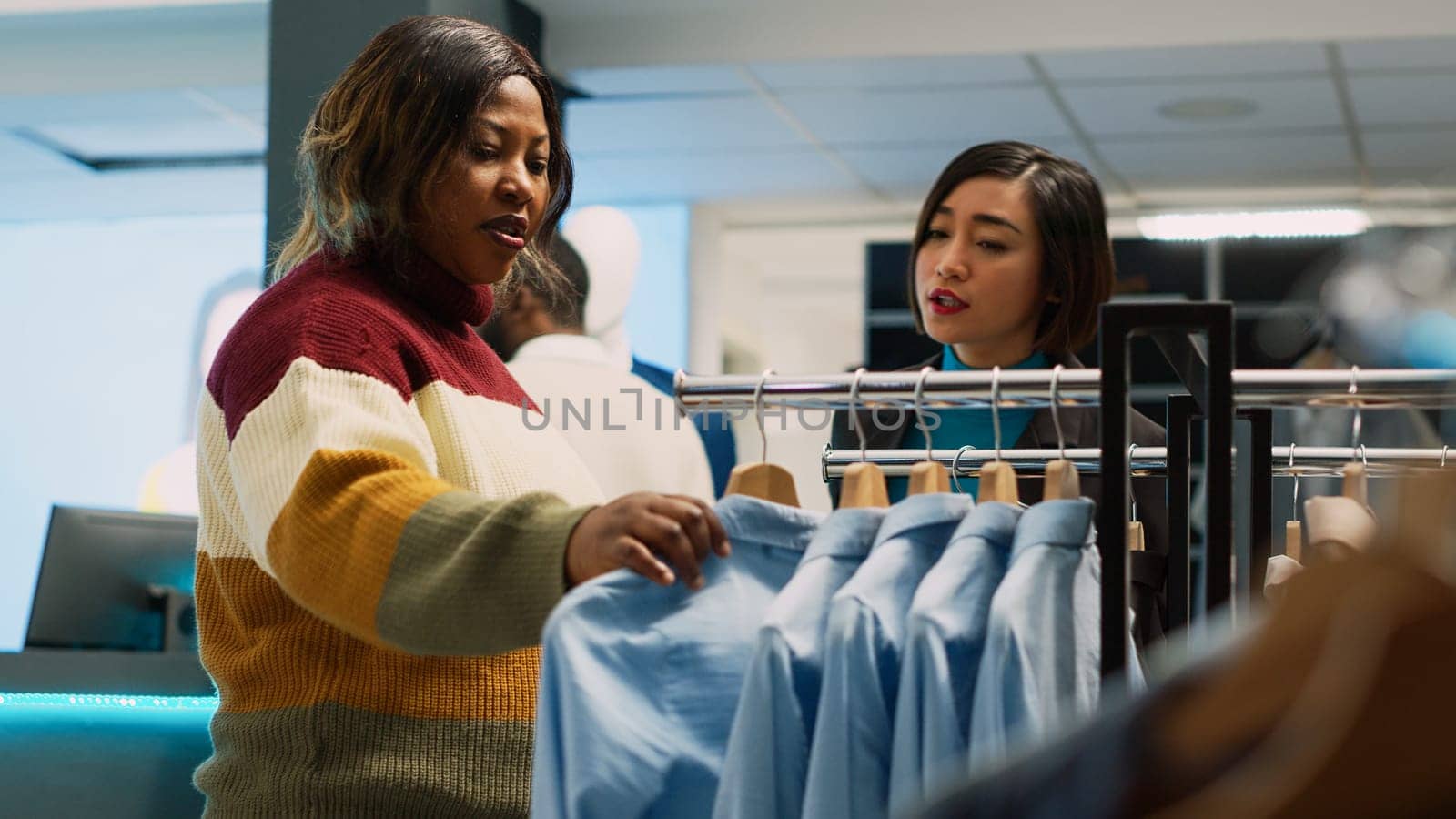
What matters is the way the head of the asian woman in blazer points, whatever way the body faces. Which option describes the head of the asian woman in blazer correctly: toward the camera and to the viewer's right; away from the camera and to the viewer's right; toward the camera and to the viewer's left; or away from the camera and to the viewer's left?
toward the camera and to the viewer's left

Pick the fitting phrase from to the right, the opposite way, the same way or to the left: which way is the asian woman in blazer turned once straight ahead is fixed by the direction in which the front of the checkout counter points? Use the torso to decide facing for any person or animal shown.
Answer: to the right

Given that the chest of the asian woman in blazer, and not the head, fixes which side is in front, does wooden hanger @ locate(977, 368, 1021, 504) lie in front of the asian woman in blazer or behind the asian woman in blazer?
in front

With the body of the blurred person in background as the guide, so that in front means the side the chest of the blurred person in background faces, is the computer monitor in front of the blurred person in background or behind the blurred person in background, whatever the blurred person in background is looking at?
in front

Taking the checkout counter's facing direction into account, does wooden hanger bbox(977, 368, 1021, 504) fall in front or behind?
in front

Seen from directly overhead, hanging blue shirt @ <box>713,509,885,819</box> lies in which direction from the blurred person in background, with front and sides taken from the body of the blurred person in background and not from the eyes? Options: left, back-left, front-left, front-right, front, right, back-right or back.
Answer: back-left

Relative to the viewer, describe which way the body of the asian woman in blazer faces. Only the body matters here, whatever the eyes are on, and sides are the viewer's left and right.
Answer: facing the viewer and to the left of the viewer

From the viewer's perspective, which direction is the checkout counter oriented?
toward the camera

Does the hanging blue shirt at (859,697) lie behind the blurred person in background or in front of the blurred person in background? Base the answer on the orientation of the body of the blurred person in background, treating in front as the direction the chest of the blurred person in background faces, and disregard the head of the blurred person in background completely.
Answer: behind

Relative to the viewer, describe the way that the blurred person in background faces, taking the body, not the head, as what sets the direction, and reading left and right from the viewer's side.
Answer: facing away from the viewer and to the left of the viewer

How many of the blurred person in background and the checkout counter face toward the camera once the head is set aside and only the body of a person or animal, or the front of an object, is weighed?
1
